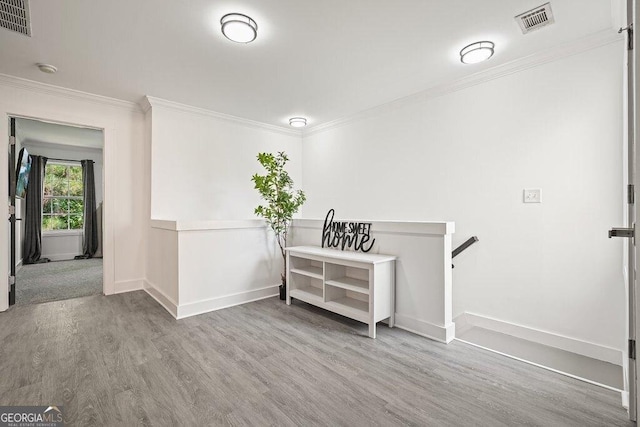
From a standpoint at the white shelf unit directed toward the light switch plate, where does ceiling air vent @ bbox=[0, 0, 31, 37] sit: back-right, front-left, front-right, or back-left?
back-right

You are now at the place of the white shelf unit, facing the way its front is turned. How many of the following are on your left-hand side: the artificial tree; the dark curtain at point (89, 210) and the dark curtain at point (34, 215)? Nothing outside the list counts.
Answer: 0

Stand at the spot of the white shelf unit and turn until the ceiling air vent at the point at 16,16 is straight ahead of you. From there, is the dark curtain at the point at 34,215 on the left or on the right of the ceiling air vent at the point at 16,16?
right

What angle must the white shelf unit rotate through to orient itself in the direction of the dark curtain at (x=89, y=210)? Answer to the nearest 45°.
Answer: approximately 90° to its right

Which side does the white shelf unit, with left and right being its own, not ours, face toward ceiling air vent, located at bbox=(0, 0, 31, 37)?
front

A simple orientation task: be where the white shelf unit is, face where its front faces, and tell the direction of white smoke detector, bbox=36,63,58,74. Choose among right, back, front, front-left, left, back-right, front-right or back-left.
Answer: front-right

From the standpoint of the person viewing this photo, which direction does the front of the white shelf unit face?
facing the viewer and to the left of the viewer

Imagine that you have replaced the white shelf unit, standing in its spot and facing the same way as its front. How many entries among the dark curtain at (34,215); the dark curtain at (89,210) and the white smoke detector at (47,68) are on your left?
0

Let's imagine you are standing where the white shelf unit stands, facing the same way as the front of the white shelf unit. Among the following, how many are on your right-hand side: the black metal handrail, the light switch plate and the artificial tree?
1

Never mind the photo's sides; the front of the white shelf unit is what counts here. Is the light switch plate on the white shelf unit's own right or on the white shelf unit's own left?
on the white shelf unit's own left

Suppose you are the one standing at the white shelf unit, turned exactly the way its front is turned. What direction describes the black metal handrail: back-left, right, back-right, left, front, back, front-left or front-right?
back-left

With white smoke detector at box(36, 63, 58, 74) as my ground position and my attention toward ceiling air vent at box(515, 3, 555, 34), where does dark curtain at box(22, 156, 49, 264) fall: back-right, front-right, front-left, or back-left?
back-left

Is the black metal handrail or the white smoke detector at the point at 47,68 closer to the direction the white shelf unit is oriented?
the white smoke detector
